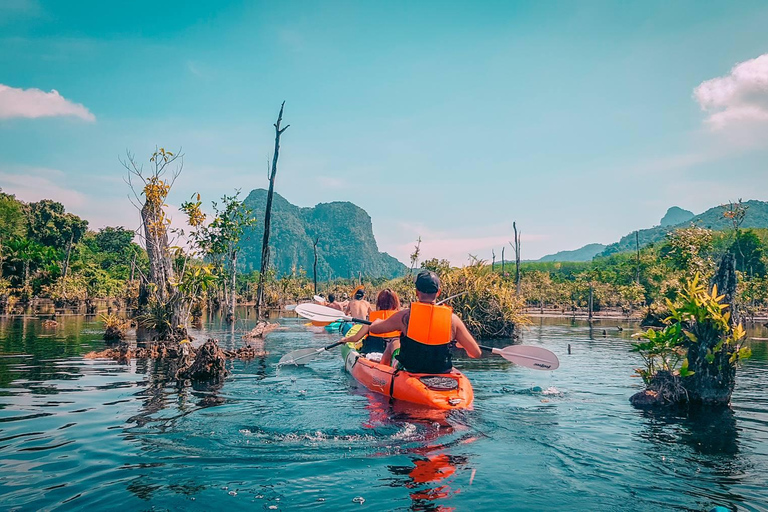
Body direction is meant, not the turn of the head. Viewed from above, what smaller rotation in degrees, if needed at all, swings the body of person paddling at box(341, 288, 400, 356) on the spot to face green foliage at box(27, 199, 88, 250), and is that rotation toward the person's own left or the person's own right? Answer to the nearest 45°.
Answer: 0° — they already face it

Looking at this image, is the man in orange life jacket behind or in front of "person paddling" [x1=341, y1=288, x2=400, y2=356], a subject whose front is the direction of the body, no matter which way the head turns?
behind

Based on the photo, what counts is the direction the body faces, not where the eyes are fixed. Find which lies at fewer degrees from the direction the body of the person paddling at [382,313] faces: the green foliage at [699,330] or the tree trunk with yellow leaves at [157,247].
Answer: the tree trunk with yellow leaves

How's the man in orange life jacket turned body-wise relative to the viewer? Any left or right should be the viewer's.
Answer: facing away from the viewer

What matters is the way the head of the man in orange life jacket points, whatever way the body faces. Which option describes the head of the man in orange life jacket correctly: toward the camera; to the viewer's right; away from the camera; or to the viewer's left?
away from the camera

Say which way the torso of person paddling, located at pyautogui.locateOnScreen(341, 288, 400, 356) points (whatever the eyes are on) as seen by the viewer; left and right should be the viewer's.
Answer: facing away from the viewer and to the left of the viewer

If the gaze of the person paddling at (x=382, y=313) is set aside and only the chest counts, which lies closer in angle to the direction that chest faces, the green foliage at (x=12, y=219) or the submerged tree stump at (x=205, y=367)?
the green foliage

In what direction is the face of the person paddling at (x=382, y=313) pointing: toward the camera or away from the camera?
away from the camera

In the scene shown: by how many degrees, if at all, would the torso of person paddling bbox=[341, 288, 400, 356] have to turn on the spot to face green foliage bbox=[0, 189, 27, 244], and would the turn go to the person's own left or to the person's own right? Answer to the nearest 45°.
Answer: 0° — they already face it

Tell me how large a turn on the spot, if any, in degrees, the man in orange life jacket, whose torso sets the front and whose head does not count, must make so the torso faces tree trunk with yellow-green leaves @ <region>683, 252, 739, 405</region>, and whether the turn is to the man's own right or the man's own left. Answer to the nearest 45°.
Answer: approximately 90° to the man's own right
